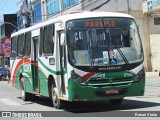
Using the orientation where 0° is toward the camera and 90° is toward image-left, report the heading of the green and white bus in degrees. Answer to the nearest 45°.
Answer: approximately 315°

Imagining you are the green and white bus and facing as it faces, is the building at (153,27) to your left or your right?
on your left
